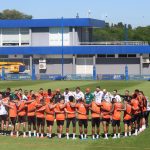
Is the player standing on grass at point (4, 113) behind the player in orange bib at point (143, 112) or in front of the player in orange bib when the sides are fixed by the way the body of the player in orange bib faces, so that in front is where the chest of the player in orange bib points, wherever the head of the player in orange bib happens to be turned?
in front

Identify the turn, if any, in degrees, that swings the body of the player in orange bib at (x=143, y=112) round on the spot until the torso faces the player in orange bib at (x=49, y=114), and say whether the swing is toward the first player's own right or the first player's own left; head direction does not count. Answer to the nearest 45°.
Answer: approximately 45° to the first player's own left

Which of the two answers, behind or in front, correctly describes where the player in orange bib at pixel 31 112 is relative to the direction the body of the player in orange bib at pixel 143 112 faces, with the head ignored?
in front

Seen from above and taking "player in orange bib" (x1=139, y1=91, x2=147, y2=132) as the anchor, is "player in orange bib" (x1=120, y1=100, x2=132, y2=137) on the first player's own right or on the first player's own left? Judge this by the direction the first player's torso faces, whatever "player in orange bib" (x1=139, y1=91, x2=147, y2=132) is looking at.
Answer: on the first player's own left

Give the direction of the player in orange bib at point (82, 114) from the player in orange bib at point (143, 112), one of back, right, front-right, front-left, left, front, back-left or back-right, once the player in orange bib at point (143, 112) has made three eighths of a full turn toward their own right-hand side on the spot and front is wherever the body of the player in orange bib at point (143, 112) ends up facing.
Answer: back

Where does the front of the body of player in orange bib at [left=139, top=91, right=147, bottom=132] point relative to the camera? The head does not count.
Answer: to the viewer's left
